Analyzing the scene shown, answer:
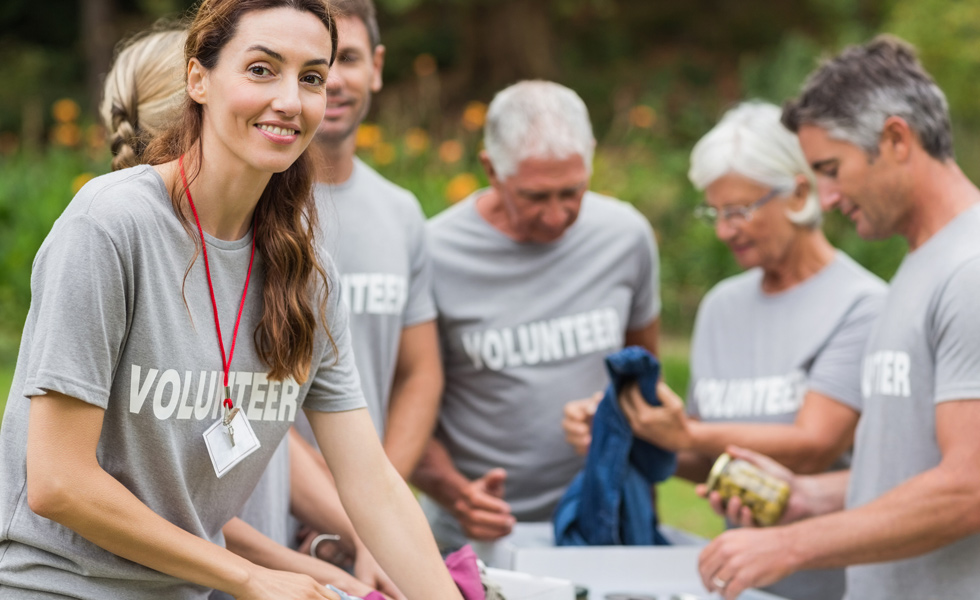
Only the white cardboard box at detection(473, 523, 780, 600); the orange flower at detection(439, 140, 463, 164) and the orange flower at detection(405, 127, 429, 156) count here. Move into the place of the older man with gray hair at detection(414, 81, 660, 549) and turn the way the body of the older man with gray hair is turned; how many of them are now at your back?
2

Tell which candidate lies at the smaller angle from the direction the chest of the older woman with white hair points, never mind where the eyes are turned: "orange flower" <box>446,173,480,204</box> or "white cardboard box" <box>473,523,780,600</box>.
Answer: the white cardboard box

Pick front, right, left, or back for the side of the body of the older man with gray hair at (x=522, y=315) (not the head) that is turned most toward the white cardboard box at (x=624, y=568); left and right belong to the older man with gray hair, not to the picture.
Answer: front

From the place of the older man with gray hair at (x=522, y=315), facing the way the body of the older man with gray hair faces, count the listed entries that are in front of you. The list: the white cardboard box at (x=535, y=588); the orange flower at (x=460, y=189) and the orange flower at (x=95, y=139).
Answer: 1

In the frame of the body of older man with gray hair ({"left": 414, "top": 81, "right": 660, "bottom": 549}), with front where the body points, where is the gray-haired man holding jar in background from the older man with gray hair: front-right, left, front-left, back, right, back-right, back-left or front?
front-left

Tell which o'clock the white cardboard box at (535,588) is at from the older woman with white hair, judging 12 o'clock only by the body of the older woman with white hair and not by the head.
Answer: The white cardboard box is roughly at 11 o'clock from the older woman with white hair.

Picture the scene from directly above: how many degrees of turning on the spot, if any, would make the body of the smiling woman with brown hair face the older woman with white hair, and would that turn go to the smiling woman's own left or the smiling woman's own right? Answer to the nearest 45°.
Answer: approximately 90° to the smiling woman's own left

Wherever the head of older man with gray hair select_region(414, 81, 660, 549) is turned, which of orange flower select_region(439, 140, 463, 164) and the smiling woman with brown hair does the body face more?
the smiling woman with brown hair

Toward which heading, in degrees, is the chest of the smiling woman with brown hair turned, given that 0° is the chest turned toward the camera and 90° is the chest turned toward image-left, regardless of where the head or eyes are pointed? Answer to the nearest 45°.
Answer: approximately 315°

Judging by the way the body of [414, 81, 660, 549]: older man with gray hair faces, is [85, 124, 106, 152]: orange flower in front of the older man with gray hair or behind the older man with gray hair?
behind

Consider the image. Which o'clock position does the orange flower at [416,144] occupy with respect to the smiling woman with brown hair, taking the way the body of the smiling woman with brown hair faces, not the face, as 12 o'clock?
The orange flower is roughly at 8 o'clock from the smiling woman with brown hair.

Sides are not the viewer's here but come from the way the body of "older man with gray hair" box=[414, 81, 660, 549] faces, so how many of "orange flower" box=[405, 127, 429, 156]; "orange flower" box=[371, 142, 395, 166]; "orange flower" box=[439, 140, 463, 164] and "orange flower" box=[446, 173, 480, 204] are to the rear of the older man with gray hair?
4

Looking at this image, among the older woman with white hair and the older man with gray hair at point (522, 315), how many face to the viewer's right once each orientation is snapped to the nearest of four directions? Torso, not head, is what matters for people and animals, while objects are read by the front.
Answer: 0
